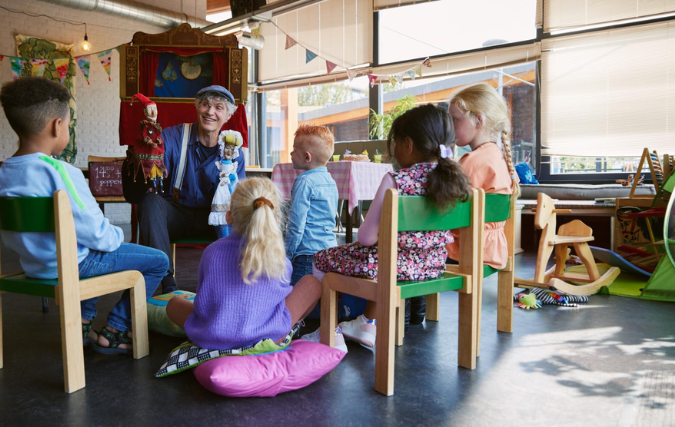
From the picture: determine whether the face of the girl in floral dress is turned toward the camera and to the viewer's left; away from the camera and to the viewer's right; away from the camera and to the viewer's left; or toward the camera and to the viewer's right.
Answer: away from the camera and to the viewer's left

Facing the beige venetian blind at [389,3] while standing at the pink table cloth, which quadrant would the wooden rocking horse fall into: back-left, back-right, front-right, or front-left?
back-right

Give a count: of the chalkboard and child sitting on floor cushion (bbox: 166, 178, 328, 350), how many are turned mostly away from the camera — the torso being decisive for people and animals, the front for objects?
1

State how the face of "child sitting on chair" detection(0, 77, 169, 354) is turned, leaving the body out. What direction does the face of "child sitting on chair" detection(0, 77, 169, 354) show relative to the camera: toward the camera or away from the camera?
away from the camera

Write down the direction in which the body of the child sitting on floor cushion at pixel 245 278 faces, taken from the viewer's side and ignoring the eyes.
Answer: away from the camera

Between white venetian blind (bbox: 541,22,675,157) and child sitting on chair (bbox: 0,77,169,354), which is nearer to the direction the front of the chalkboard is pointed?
the child sitting on chair

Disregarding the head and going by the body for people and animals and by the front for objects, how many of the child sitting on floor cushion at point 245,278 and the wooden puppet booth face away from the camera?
1

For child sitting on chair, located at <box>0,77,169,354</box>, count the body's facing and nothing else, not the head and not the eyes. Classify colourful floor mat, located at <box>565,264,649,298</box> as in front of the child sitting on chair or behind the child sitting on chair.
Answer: in front

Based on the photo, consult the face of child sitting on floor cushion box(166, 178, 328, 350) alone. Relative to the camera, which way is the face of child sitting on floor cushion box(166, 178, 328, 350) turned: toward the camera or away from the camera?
away from the camera

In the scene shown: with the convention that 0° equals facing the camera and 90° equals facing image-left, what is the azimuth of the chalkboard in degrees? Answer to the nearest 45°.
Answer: approximately 0°

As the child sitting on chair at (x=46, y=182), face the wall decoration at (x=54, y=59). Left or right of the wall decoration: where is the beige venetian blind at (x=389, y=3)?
right

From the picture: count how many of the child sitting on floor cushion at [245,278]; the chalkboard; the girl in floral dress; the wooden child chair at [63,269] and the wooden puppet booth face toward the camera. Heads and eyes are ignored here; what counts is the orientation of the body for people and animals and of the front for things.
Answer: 2

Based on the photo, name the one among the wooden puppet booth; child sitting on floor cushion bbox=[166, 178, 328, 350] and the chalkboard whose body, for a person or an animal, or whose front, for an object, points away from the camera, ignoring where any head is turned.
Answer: the child sitting on floor cushion

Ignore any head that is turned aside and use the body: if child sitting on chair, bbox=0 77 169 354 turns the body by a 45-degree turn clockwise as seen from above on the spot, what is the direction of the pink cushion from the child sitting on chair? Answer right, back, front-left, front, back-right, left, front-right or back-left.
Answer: front-right

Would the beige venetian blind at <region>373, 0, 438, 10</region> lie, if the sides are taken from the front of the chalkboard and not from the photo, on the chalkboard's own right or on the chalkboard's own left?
on the chalkboard's own left

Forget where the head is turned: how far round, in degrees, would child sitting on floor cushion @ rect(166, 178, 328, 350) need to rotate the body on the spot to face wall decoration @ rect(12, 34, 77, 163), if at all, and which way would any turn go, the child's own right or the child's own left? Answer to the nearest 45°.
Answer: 0° — they already face it
